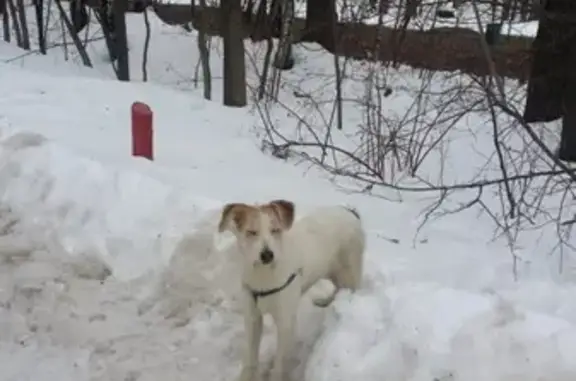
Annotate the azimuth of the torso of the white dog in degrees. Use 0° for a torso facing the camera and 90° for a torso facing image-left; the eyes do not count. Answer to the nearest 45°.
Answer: approximately 45°

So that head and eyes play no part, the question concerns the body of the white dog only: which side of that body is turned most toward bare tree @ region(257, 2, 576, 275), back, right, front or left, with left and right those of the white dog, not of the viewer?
back

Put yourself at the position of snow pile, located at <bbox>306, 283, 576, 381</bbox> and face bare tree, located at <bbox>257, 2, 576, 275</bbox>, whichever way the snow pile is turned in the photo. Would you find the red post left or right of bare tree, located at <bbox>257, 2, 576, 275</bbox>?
left

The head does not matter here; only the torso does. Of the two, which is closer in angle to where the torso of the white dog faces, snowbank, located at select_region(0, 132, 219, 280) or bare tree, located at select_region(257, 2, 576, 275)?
the snowbank

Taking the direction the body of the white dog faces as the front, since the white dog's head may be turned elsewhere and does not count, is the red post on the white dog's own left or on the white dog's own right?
on the white dog's own right

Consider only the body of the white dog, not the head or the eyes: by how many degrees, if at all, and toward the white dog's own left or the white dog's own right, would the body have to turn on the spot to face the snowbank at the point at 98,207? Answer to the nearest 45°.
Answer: approximately 90° to the white dog's own right
